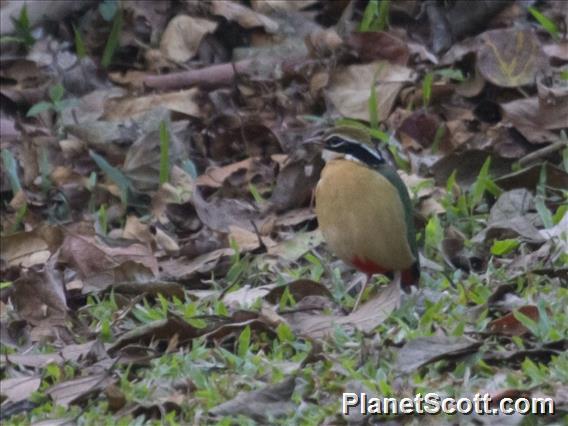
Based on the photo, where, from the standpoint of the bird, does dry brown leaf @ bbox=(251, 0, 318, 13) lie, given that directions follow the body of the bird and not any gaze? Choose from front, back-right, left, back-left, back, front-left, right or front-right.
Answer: back-right

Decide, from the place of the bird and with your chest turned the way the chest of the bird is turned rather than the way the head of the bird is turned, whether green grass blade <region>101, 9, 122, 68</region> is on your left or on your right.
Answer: on your right

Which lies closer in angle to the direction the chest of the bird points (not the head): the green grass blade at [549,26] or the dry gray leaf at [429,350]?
the dry gray leaf

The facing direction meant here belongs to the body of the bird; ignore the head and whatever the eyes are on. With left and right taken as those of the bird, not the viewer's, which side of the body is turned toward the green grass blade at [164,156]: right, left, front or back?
right

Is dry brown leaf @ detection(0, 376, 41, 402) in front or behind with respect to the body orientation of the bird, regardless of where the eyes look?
in front

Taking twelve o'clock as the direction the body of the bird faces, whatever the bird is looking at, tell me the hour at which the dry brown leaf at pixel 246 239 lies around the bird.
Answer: The dry brown leaf is roughly at 3 o'clock from the bird.

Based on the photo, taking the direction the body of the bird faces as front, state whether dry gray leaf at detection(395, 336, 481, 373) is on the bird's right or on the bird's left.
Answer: on the bird's left

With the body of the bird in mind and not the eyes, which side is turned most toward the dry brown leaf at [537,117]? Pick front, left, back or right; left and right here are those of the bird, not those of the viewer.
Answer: back

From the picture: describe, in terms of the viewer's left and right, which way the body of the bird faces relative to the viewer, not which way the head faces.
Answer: facing the viewer and to the left of the viewer

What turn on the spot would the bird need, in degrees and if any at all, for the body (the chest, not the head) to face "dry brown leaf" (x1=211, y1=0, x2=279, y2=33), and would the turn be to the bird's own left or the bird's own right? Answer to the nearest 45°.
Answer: approximately 135° to the bird's own right

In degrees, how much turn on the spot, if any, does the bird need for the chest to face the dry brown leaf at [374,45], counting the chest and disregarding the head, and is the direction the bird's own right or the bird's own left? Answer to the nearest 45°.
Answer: approximately 135° to the bird's own right
